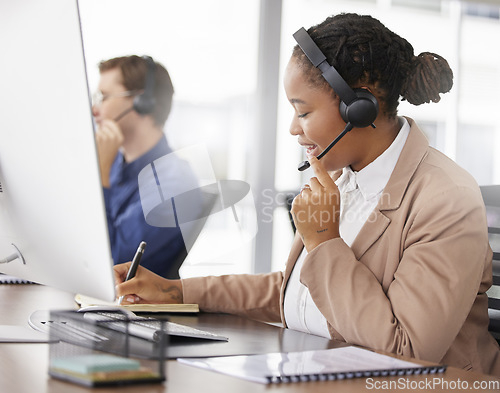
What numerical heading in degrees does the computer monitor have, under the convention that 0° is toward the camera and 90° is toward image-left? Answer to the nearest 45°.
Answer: approximately 225°

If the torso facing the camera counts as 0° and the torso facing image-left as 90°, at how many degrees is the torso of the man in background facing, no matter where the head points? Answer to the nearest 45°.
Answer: approximately 90°

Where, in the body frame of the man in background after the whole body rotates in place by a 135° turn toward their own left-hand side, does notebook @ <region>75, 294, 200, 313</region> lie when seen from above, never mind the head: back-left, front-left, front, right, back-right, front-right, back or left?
front-right

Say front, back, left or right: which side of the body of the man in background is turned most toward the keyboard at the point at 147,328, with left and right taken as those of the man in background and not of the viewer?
left

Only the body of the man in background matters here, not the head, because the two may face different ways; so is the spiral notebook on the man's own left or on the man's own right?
on the man's own left

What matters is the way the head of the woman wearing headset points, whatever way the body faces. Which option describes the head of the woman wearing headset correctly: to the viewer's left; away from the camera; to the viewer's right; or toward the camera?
to the viewer's left

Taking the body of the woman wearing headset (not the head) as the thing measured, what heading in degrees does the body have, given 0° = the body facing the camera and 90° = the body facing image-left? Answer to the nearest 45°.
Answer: approximately 90°

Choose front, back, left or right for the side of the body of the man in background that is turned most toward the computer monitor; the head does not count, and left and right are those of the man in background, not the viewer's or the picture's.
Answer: left

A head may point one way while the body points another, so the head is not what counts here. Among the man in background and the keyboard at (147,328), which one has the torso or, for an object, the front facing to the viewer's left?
the man in background

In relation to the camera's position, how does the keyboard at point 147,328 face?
facing away from the viewer and to the right of the viewer

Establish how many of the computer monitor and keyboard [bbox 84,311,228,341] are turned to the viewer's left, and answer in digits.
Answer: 0

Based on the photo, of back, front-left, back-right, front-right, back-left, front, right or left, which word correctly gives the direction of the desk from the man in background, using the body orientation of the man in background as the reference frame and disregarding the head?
left

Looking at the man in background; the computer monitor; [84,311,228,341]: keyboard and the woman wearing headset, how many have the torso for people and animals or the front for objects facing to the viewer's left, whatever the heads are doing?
2

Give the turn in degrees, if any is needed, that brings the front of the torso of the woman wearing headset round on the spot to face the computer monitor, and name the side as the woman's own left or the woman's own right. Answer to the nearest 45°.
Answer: approximately 45° to the woman's own left
